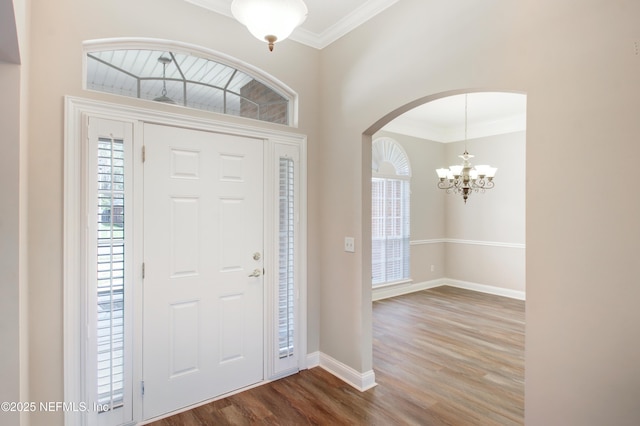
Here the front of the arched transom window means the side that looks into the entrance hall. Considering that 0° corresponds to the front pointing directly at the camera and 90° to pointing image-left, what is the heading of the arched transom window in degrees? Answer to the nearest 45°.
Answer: approximately 315°

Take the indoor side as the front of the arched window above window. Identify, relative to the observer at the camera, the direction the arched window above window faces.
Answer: facing the viewer and to the right of the viewer

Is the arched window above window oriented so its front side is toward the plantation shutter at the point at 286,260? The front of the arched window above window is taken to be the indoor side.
no

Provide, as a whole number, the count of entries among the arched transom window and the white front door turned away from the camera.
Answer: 0

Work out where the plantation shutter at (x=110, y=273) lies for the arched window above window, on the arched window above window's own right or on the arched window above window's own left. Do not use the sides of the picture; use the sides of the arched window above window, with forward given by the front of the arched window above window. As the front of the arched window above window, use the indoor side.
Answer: on the arched window above window's own right

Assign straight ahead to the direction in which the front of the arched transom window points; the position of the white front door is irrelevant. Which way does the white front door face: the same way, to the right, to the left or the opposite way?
the same way

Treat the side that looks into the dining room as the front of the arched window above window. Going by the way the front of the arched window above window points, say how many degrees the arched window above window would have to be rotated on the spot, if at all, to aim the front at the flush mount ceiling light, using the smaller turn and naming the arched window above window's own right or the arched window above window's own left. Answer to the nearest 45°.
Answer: approximately 45° to the arched window above window's own right

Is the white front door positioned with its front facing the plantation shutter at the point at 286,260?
no

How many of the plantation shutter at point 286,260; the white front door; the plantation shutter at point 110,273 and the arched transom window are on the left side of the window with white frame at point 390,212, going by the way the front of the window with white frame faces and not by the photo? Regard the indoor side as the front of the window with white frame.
0

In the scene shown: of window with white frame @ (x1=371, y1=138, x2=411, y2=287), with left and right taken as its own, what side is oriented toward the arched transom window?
right

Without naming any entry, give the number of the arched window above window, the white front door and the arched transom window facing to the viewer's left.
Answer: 0

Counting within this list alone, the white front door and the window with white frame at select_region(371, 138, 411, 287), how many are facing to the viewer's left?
0
